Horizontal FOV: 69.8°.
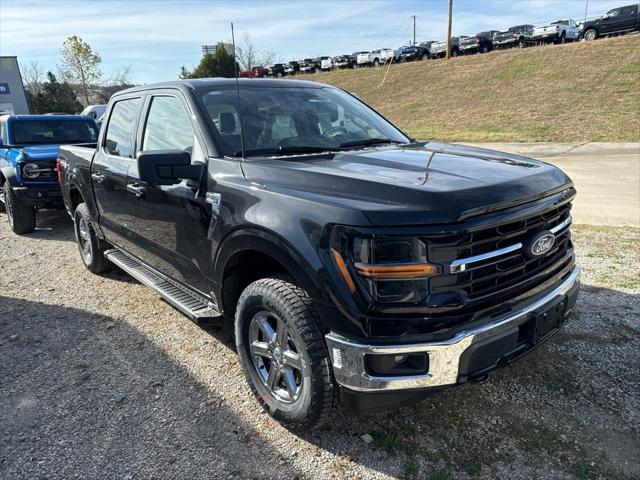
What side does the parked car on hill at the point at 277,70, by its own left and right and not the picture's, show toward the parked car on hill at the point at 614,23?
left

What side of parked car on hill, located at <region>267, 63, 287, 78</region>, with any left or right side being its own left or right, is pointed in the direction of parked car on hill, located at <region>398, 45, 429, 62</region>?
left

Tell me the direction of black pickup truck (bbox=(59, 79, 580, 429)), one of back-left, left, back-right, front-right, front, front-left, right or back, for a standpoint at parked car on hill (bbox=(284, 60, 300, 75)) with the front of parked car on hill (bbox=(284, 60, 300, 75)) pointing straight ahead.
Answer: front-left

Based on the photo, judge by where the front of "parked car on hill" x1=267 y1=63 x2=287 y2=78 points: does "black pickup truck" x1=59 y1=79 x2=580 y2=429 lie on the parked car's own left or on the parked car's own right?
on the parked car's own left

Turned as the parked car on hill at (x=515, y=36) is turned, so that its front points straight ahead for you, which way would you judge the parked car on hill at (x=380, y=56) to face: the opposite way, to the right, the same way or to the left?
the same way

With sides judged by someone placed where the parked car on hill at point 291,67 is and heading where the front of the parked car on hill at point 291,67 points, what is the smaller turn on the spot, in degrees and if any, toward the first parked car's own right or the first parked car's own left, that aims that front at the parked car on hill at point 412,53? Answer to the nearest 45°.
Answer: approximately 90° to the first parked car's own left

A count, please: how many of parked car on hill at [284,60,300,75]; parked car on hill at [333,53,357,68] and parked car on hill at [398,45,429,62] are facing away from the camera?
0

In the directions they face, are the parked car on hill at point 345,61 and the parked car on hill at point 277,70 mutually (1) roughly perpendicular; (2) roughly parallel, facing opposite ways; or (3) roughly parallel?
roughly parallel

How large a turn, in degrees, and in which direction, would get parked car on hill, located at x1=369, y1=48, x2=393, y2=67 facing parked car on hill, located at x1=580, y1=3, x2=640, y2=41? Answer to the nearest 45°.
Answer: approximately 90° to its left

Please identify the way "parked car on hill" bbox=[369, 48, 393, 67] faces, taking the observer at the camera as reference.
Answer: facing the viewer and to the left of the viewer

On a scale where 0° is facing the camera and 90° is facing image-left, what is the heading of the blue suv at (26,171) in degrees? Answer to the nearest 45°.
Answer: approximately 315°

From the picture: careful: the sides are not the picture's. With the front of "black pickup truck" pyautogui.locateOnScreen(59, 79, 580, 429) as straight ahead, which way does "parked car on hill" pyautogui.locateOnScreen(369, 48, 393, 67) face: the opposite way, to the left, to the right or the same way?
to the right

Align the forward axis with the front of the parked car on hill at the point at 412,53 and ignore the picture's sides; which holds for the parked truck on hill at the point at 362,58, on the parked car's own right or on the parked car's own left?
on the parked car's own right

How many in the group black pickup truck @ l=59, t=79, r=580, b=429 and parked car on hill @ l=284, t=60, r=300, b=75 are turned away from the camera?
0

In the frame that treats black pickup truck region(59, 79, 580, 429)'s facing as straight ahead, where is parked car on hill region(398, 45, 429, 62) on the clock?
The parked car on hill is roughly at 8 o'clock from the black pickup truck.

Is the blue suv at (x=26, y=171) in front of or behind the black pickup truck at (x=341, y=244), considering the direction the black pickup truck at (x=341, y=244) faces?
behind

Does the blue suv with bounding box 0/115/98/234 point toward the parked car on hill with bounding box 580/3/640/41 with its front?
no

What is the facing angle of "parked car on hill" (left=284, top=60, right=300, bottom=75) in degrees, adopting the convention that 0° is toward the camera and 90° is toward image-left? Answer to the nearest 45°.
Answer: approximately 45°

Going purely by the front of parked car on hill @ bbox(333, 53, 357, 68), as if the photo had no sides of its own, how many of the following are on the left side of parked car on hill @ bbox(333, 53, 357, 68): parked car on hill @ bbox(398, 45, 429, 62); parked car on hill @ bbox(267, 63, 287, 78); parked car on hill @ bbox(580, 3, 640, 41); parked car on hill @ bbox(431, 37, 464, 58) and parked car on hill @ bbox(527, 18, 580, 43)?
4

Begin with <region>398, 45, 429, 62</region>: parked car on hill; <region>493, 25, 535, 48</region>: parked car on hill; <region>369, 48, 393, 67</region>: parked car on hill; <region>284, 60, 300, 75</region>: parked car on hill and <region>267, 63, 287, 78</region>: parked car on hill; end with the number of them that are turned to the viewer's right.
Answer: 0

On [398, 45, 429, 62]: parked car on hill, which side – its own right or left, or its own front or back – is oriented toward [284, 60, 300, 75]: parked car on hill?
right

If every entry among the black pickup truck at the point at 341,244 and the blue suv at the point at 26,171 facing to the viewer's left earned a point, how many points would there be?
0

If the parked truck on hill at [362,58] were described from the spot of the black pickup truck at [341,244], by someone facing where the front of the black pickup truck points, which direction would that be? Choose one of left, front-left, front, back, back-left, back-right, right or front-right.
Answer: back-left
